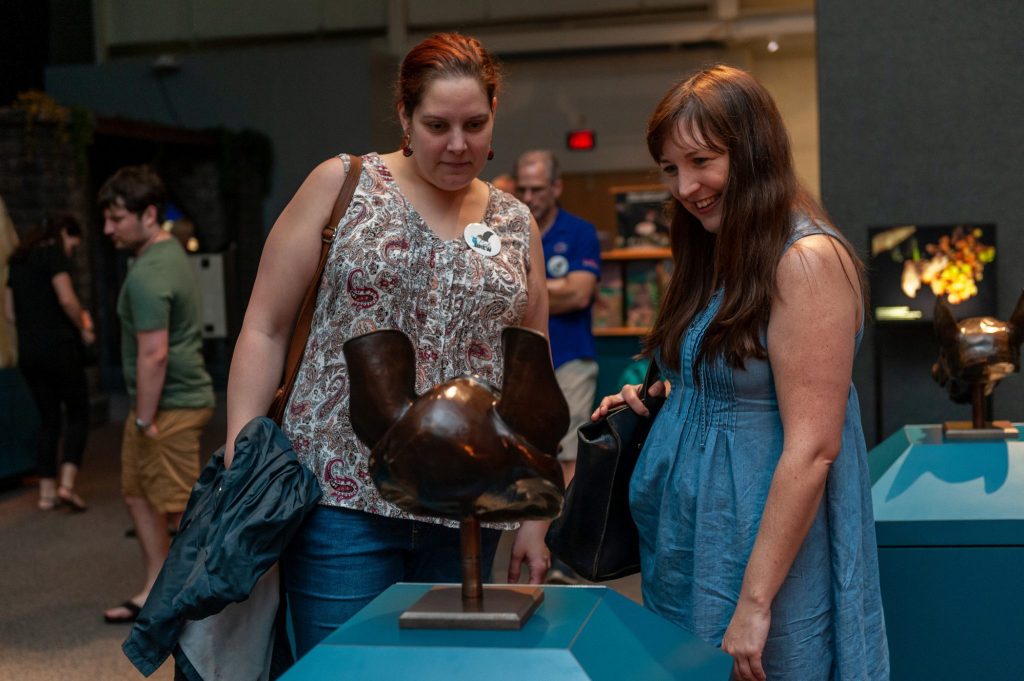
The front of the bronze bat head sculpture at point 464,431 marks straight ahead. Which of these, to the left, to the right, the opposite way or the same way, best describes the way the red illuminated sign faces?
the opposite way

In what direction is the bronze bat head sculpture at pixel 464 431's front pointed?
away from the camera

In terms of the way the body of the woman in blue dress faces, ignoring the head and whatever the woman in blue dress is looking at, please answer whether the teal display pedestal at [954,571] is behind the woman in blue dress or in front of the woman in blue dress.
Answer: behind

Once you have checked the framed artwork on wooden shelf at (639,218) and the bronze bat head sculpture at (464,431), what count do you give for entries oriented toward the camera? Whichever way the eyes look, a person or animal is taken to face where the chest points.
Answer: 1

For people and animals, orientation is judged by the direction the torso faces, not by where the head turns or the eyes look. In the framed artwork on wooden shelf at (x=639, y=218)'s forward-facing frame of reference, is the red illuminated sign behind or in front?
behind

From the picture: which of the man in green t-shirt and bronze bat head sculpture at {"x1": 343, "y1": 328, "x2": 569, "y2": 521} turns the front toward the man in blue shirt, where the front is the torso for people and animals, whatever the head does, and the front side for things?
the bronze bat head sculpture

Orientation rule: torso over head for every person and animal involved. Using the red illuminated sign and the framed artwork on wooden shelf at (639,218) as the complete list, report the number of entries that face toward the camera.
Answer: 2
